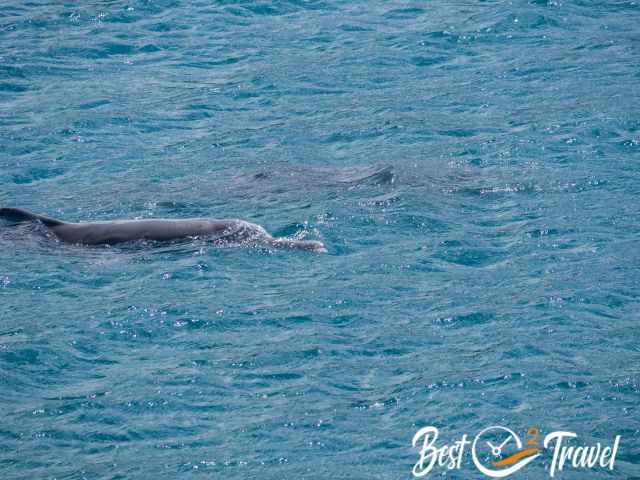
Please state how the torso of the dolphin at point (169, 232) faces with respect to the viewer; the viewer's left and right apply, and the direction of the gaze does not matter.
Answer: facing to the right of the viewer
